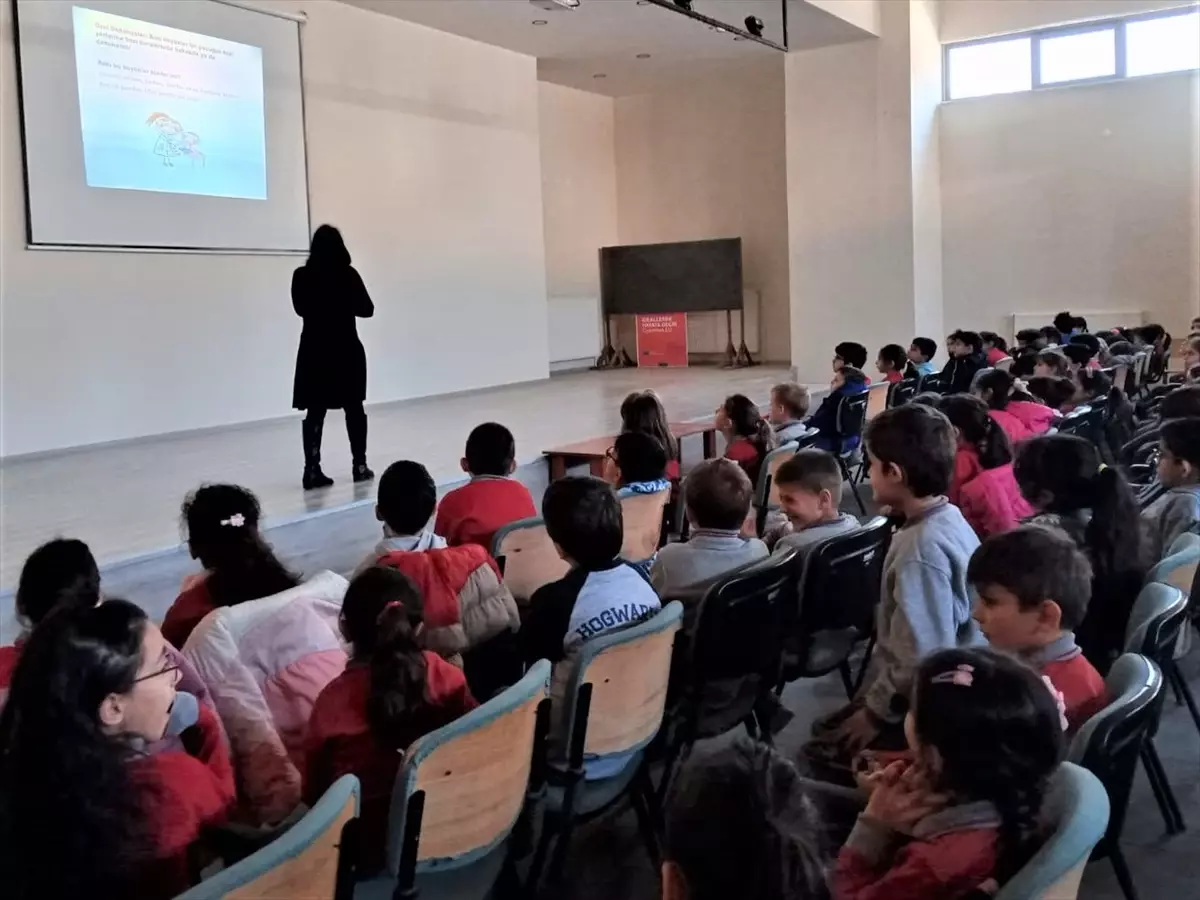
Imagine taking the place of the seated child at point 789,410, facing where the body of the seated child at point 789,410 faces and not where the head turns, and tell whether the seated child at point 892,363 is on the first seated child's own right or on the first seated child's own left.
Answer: on the first seated child's own right

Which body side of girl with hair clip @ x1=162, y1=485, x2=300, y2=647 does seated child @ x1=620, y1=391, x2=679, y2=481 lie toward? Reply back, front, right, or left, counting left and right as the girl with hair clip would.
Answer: right

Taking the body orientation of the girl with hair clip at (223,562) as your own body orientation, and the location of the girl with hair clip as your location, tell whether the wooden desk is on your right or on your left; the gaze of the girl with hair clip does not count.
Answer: on your right

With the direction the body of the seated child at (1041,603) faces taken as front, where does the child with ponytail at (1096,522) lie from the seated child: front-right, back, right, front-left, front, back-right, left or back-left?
right

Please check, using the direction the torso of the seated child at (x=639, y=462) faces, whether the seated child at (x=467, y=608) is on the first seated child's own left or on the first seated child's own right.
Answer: on the first seated child's own left

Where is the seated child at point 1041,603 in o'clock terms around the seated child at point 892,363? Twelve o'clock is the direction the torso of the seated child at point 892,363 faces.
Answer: the seated child at point 1041,603 is roughly at 9 o'clock from the seated child at point 892,363.

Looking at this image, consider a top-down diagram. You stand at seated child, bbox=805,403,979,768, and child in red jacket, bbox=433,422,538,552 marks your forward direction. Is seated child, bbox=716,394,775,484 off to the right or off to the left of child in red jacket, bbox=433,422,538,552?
right

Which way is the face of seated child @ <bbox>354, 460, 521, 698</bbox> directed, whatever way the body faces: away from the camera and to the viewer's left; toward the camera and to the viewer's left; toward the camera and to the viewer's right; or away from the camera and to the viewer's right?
away from the camera and to the viewer's left

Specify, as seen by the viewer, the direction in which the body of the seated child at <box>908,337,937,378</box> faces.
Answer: to the viewer's left

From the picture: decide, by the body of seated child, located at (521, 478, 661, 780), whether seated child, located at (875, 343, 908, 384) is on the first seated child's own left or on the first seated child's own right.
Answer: on the first seated child's own right

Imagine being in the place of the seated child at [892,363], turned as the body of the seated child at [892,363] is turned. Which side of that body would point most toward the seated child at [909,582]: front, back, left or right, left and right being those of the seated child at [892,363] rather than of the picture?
left

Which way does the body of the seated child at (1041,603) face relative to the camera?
to the viewer's left

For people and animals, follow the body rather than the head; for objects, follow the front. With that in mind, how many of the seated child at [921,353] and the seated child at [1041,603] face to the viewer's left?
2

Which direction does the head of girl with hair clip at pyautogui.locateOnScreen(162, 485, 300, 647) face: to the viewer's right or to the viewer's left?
to the viewer's left

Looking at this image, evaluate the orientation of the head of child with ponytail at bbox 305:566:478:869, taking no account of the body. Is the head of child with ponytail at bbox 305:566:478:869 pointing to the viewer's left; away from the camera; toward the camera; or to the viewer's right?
away from the camera
